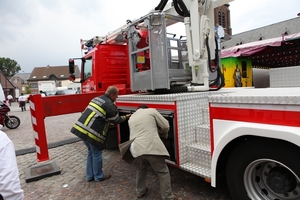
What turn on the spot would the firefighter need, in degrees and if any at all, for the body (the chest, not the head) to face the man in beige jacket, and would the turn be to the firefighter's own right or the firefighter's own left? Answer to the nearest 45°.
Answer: approximately 90° to the firefighter's own right

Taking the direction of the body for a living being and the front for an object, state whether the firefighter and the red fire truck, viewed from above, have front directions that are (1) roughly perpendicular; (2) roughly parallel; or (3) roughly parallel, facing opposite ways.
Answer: roughly perpendicular

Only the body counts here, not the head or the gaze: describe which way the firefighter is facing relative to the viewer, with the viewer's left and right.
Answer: facing away from the viewer and to the right of the viewer

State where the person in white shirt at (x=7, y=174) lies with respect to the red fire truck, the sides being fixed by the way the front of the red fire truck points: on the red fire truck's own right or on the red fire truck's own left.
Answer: on the red fire truck's own left

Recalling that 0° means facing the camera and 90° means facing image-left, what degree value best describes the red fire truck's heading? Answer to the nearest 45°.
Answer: approximately 135°

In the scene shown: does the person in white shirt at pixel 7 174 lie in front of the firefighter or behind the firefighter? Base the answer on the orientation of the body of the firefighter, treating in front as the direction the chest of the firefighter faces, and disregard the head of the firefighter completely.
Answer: behind
